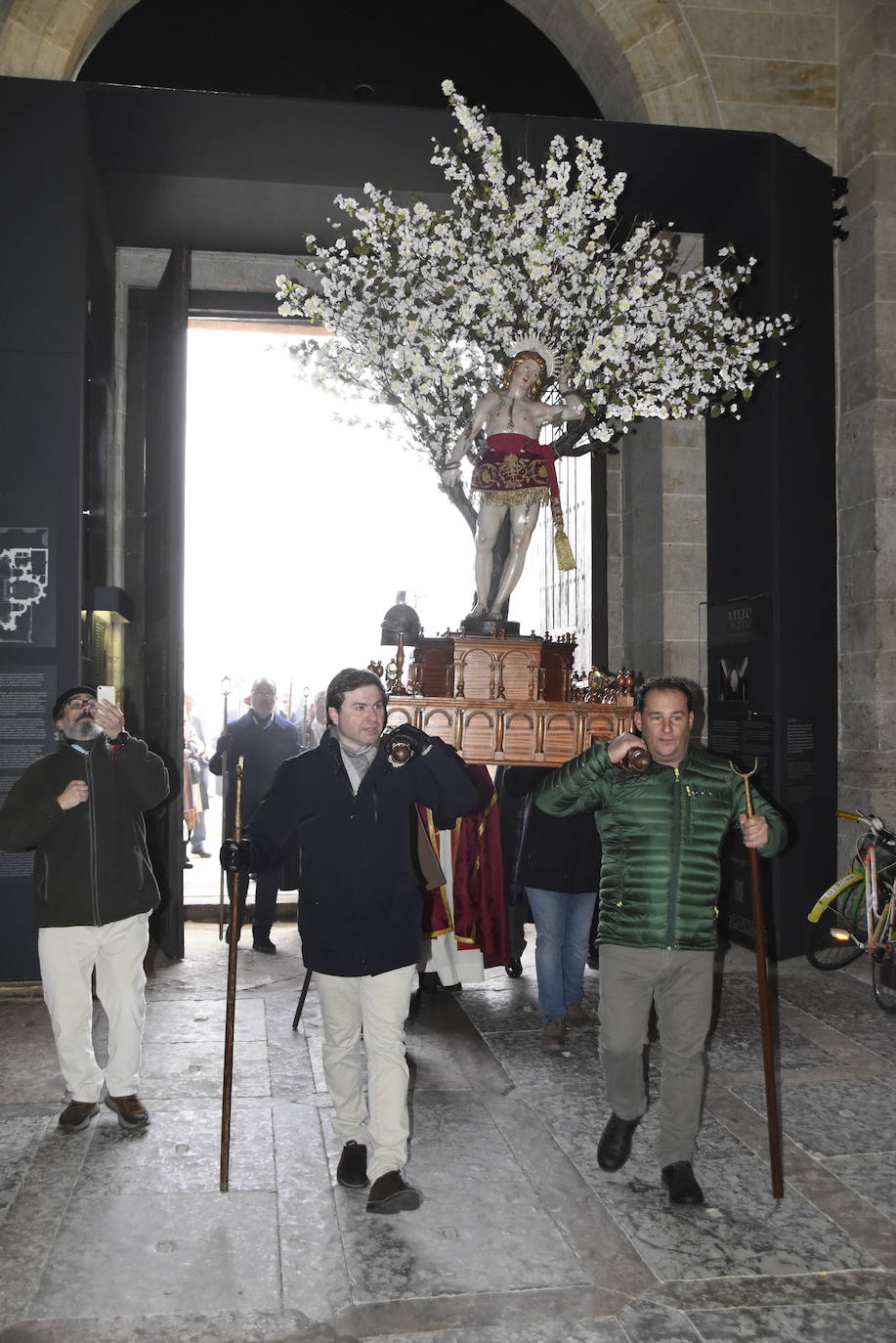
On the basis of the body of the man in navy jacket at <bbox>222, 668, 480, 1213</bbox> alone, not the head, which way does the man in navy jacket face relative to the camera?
toward the camera

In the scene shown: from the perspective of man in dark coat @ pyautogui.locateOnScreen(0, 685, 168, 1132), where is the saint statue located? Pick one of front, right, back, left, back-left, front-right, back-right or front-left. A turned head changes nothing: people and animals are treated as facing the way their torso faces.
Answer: left

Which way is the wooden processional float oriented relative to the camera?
toward the camera

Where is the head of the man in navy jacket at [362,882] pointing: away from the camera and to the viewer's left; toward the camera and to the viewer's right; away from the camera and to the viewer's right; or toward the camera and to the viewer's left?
toward the camera and to the viewer's right

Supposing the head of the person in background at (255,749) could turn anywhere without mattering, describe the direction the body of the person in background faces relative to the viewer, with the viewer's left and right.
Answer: facing the viewer

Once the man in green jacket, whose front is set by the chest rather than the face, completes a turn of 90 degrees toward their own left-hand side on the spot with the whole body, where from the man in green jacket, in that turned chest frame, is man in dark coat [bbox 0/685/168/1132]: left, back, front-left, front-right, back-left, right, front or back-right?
back

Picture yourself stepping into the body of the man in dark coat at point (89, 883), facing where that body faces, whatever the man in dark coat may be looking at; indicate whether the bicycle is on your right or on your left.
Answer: on your left

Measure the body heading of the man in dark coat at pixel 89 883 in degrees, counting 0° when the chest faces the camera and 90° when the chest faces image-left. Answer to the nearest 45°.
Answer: approximately 0°

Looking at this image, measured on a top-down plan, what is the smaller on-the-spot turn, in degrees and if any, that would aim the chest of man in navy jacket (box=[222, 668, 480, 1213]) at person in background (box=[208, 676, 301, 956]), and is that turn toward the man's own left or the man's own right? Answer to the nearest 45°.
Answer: approximately 180°

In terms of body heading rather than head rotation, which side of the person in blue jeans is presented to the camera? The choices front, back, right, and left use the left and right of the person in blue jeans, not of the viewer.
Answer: front

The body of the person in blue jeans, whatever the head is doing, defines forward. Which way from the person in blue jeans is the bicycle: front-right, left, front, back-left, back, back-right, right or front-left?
back-left

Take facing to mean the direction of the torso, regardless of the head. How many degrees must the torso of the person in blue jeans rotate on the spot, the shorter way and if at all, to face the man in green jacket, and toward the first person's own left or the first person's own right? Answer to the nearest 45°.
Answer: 0° — they already face them

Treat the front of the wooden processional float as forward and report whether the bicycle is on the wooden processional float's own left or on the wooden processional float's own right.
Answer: on the wooden processional float's own left
